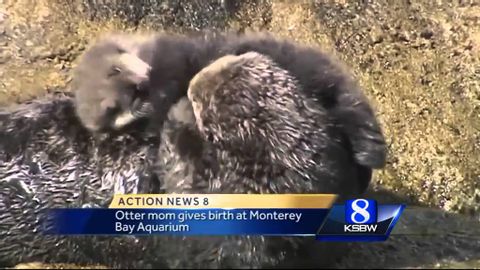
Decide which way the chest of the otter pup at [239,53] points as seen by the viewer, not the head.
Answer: to the viewer's left
